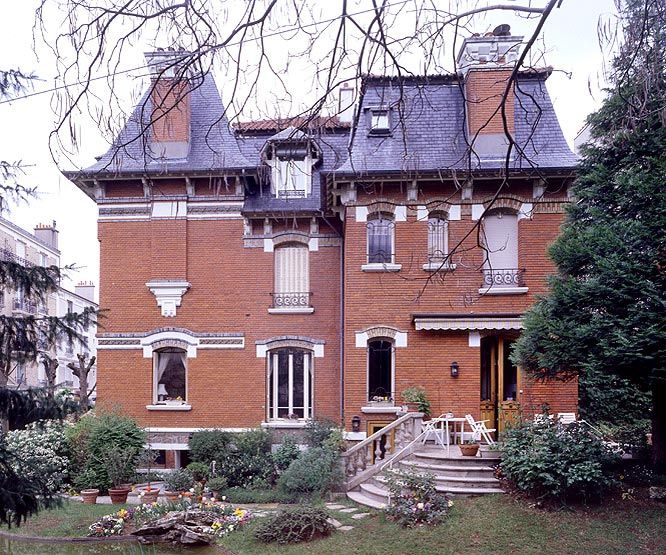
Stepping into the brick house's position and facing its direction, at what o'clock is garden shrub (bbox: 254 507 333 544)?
The garden shrub is roughly at 12 o'clock from the brick house.

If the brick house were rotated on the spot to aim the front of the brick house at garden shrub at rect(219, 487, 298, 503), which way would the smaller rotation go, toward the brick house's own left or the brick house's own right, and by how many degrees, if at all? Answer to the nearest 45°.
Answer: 0° — it already faces it

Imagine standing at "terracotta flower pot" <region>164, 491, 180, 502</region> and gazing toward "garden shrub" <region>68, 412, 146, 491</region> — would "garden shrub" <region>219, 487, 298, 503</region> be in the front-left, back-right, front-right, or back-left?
back-right

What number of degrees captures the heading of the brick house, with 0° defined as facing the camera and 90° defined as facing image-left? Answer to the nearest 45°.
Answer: approximately 0°

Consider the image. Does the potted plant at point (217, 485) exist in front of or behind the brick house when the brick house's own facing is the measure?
in front

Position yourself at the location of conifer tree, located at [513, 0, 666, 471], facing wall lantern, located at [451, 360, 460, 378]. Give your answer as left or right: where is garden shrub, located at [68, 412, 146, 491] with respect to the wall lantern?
left

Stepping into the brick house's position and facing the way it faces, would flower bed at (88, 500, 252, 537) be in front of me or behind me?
in front

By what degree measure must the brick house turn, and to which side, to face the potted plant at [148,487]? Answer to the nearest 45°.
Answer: approximately 45° to its right
